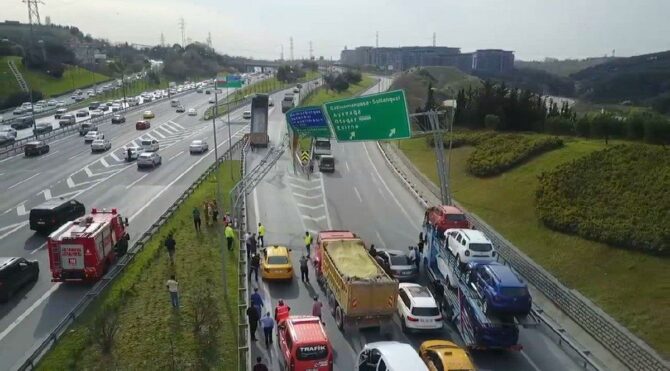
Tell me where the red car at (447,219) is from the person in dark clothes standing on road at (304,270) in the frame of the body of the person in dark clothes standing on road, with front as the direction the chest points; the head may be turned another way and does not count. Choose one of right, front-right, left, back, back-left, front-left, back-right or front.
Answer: right

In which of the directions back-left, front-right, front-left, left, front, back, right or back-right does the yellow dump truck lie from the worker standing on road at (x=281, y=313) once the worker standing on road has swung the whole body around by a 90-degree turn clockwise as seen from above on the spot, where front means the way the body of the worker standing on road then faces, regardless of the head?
front

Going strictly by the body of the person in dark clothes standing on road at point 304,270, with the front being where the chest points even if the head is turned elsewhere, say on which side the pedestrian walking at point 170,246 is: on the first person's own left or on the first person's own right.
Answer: on the first person's own left

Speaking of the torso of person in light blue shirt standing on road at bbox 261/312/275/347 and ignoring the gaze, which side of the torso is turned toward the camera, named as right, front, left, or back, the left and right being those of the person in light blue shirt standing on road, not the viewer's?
back

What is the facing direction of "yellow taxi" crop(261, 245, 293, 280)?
away from the camera

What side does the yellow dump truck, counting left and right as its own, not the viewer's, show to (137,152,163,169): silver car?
front

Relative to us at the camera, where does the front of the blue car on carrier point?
facing away from the viewer and to the left of the viewer

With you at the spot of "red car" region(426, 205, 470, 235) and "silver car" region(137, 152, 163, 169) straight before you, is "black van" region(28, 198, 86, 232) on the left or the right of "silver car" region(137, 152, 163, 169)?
left

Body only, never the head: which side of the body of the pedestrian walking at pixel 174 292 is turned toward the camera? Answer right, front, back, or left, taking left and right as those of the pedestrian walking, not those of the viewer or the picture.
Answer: back

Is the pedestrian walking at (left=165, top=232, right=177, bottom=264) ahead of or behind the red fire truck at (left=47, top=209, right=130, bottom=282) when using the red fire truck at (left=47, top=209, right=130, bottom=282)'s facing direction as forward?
ahead

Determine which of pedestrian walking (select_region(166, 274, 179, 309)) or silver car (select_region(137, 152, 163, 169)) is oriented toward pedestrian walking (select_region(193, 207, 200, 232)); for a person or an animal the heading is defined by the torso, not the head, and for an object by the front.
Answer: pedestrian walking (select_region(166, 274, 179, 309))

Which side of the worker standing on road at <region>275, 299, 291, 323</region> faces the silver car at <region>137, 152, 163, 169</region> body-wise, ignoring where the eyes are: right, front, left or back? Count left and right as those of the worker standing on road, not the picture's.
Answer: front

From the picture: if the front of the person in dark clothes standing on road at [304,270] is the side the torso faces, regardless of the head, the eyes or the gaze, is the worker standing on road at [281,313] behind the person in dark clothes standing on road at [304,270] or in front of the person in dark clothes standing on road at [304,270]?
behind

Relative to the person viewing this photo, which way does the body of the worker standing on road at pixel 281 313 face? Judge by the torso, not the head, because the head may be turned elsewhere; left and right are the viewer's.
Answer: facing away from the viewer
